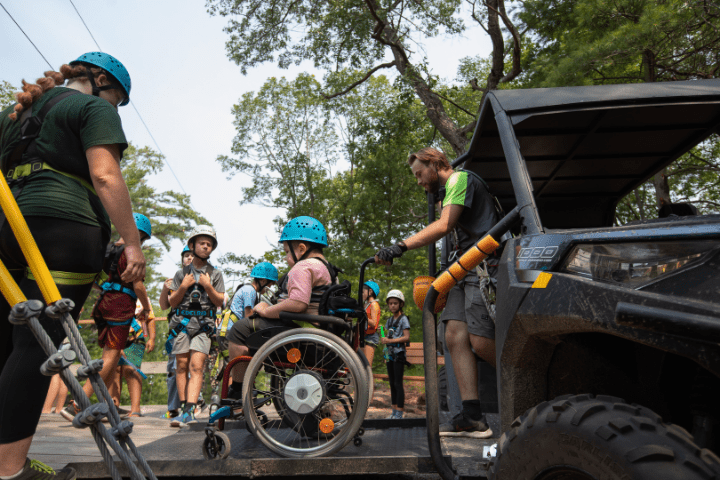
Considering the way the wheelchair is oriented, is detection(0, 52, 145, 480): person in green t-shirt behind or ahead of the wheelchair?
ahead

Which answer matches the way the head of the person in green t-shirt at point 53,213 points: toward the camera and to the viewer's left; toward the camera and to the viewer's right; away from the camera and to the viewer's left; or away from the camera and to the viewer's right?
away from the camera and to the viewer's right

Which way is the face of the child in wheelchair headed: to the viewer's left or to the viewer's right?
to the viewer's left

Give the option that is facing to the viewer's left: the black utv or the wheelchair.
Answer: the wheelchair

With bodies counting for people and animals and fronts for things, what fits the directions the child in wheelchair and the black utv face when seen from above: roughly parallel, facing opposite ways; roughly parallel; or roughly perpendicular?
roughly perpendicular

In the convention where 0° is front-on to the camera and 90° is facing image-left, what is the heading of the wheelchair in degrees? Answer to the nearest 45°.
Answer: approximately 90°

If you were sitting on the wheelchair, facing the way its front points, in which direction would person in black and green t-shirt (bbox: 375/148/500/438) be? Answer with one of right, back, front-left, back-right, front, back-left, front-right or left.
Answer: back

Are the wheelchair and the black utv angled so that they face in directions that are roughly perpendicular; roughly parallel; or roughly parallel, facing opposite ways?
roughly perpendicular

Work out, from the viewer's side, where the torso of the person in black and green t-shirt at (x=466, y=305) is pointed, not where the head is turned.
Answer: to the viewer's left

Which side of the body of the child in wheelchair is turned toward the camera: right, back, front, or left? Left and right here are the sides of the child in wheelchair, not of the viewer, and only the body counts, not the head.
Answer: left

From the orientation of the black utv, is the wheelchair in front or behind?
behind

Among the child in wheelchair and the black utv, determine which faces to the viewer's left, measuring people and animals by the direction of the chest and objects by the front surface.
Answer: the child in wheelchair

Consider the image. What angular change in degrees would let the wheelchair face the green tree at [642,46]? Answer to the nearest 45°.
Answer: approximately 135° to its right
